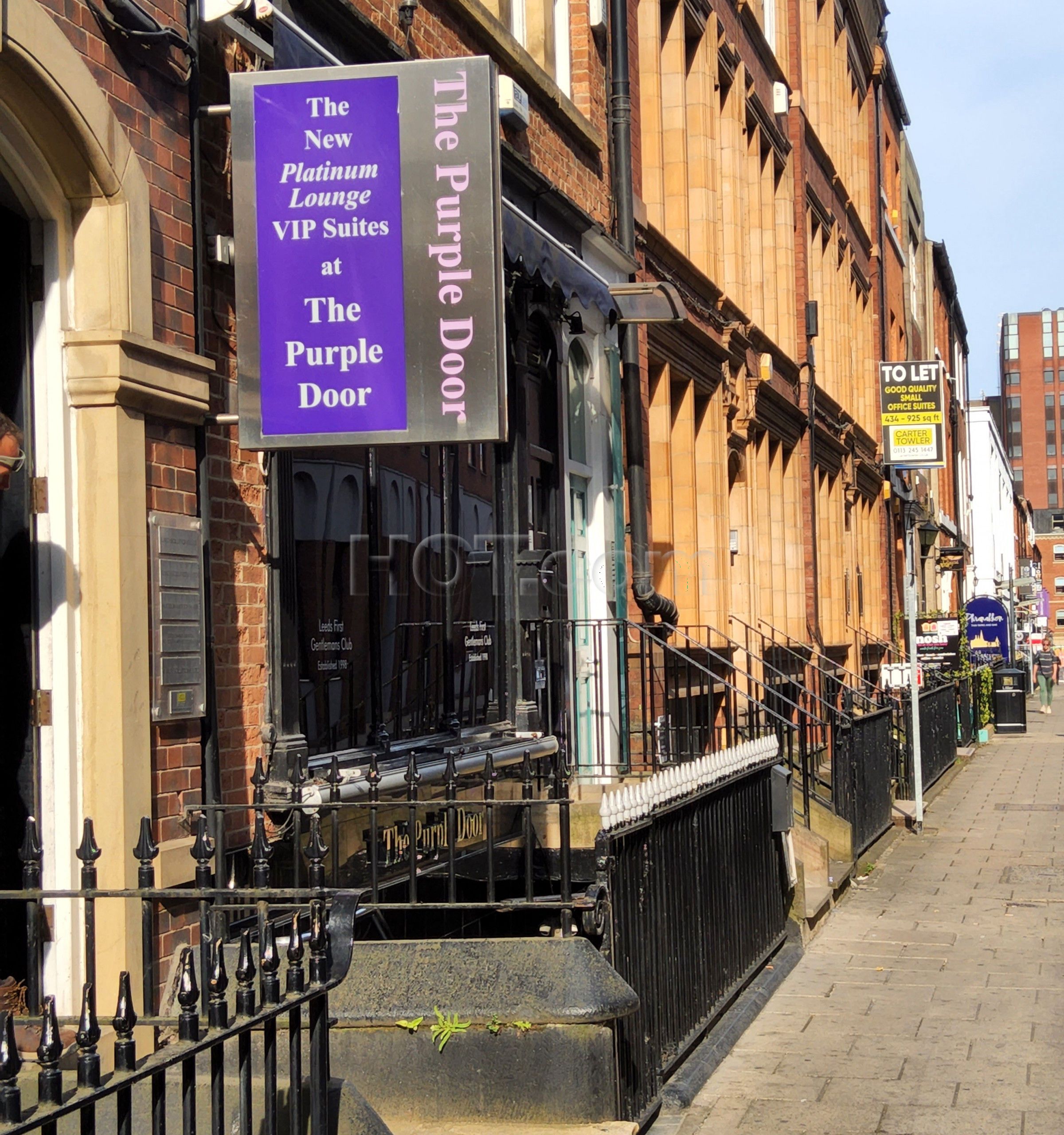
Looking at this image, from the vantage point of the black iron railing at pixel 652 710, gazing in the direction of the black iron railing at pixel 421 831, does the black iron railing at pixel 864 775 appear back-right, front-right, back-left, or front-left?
back-left

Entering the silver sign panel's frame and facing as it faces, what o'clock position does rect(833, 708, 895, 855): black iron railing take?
The black iron railing is roughly at 7 o'clock from the silver sign panel.

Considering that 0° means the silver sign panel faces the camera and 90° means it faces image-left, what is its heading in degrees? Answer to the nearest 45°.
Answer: approximately 0°

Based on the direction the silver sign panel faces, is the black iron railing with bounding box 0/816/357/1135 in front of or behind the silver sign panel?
in front

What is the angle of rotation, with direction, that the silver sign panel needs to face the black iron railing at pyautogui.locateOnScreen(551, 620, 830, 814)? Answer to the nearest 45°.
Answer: approximately 180°

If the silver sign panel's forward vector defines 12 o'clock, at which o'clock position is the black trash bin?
The black trash bin is roughly at 7 o'clock from the silver sign panel.

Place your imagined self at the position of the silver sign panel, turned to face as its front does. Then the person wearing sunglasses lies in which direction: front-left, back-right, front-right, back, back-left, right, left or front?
front-right

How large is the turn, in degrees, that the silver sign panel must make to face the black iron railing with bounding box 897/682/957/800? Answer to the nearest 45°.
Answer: approximately 135° to its left
